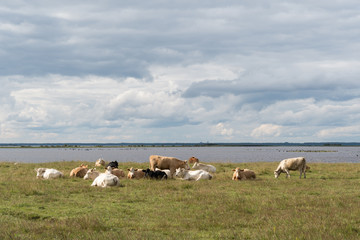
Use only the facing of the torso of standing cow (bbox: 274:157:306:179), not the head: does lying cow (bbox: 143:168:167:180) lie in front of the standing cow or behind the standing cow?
in front

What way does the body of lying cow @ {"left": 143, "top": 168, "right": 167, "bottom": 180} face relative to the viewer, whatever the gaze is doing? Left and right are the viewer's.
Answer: facing to the left of the viewer

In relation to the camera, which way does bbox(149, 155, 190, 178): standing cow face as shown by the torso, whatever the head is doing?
to the viewer's right

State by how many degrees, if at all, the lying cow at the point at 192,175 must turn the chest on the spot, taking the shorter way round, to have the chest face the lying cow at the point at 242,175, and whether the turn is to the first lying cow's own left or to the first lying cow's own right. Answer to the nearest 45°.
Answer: approximately 180°

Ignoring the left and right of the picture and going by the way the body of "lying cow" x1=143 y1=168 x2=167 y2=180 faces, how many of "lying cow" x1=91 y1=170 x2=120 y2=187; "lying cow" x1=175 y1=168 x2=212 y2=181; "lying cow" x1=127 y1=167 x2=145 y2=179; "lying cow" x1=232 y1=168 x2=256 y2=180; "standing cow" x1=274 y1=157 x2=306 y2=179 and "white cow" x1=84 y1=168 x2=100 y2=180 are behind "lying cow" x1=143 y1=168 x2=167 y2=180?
3

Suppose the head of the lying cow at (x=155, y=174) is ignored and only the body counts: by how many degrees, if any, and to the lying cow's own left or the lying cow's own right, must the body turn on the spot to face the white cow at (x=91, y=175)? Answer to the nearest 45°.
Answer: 0° — it already faces it

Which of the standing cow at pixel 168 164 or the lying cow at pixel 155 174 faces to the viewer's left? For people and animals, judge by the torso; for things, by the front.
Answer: the lying cow

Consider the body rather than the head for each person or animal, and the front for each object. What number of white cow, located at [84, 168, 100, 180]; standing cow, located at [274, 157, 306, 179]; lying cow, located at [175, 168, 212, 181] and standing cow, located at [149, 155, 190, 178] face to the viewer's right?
1

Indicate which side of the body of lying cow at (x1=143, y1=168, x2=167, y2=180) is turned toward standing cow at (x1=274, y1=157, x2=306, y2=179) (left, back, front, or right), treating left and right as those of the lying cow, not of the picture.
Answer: back

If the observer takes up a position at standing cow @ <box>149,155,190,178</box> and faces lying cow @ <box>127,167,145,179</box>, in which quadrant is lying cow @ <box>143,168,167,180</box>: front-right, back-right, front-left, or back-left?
front-left

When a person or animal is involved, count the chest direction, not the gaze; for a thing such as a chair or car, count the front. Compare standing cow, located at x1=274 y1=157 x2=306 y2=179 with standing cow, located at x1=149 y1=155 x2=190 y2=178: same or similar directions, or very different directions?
very different directions

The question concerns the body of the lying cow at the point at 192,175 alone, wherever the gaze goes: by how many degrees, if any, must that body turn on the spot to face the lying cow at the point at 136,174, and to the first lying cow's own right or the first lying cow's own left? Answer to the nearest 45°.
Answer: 0° — it already faces it
